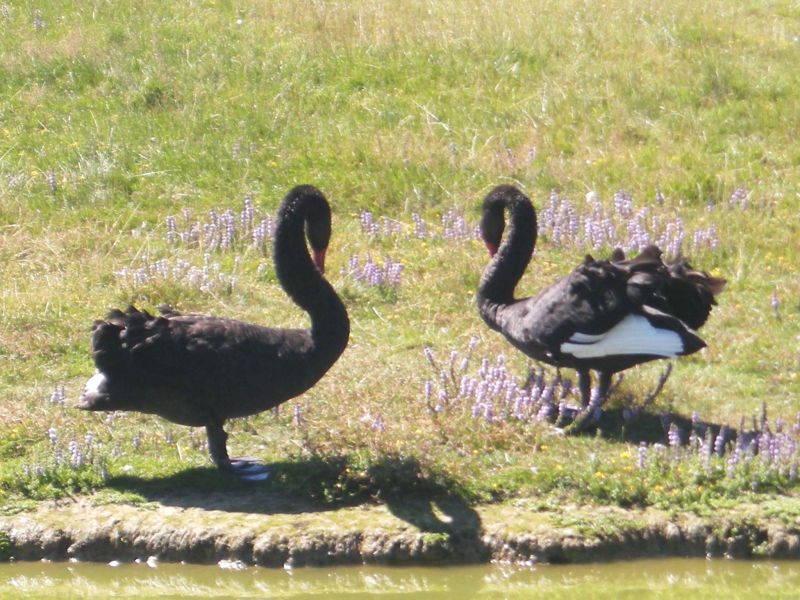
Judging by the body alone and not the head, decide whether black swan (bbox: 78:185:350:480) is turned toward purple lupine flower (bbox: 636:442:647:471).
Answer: yes

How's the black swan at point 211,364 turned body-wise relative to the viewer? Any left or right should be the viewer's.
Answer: facing to the right of the viewer

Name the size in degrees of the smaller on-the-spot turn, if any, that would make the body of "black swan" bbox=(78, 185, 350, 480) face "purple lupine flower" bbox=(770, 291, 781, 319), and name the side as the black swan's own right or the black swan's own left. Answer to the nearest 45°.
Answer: approximately 45° to the black swan's own left

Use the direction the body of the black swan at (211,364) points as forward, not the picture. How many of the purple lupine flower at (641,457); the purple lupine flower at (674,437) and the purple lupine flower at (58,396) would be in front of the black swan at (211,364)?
2

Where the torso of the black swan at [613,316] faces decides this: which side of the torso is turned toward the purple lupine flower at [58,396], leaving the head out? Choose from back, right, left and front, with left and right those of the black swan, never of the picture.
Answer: front

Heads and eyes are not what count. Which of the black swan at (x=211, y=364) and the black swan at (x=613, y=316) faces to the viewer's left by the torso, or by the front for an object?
the black swan at (x=613, y=316)

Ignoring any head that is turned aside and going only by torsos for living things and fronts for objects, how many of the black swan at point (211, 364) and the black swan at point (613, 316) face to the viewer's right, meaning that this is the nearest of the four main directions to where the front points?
1

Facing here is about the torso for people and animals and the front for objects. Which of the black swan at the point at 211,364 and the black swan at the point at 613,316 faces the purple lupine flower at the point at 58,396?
the black swan at the point at 613,316

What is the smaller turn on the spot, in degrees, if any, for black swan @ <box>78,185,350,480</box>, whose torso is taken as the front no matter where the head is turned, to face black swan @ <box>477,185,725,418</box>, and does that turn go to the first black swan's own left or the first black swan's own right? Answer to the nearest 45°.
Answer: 0° — it already faces it

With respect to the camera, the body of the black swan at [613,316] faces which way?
to the viewer's left

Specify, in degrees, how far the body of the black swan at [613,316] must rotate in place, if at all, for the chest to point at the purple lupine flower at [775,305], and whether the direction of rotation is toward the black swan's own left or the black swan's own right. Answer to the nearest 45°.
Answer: approximately 135° to the black swan's own right

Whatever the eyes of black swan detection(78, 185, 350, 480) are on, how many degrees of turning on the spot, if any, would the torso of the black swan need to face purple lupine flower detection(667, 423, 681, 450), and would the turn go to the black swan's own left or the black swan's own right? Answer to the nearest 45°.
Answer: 0° — it already faces it

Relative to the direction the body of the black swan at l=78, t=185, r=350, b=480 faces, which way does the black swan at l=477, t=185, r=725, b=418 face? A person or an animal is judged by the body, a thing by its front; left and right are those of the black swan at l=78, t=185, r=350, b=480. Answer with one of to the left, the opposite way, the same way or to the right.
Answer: the opposite way

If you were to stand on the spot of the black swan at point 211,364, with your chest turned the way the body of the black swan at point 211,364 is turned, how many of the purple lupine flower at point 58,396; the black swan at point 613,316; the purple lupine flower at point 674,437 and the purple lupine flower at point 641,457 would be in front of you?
3

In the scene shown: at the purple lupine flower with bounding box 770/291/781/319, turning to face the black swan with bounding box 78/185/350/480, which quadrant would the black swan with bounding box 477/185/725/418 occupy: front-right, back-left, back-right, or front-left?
front-left

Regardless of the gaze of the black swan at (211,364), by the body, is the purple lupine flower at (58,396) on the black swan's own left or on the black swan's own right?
on the black swan's own left
